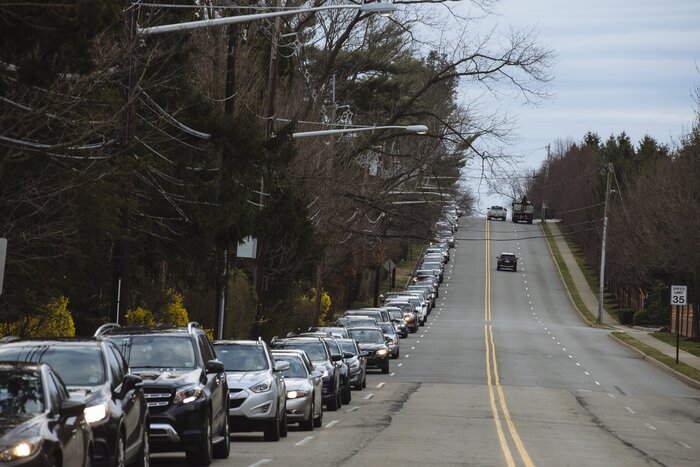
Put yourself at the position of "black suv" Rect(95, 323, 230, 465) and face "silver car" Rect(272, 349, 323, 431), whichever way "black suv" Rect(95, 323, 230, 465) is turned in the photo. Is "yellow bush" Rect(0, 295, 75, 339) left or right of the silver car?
left

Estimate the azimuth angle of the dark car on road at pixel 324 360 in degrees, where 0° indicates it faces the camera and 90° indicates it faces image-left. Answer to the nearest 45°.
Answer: approximately 0°

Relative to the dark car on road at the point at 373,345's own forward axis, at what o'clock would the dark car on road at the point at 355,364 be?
the dark car on road at the point at 355,364 is roughly at 12 o'clock from the dark car on road at the point at 373,345.

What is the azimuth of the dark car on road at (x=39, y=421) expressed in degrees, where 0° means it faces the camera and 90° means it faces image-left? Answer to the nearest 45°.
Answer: approximately 45°

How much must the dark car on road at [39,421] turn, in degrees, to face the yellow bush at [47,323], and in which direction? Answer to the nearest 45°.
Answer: approximately 135° to its right

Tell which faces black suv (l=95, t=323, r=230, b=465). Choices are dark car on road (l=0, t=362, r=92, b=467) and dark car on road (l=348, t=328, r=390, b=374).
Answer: dark car on road (l=348, t=328, r=390, b=374)

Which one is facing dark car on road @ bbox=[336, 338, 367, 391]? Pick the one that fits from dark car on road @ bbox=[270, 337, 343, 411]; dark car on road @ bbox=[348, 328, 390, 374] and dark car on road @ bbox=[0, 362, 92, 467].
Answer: dark car on road @ bbox=[348, 328, 390, 374]

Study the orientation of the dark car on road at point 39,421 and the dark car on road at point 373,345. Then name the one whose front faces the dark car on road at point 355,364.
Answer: the dark car on road at point 373,345

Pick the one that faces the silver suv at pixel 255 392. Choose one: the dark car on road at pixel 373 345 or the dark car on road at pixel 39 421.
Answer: the dark car on road at pixel 373 345

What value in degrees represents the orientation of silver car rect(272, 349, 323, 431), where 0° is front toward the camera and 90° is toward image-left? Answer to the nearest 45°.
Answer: approximately 0°
